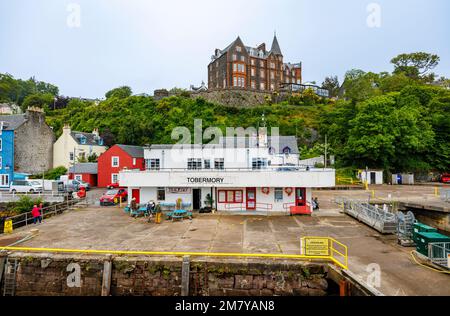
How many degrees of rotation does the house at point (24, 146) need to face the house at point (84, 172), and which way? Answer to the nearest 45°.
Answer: approximately 90° to its left

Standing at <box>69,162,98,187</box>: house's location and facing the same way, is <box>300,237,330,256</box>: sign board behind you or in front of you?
in front

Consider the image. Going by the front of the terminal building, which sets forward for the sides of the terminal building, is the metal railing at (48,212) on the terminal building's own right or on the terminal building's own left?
on the terminal building's own right

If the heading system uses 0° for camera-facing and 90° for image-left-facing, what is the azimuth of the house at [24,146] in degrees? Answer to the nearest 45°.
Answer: approximately 45°

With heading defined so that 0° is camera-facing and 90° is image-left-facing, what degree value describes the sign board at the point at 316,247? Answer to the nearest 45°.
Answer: approximately 0°

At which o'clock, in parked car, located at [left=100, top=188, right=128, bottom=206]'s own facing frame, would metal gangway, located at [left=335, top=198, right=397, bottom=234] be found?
The metal gangway is roughly at 9 o'clock from the parked car.

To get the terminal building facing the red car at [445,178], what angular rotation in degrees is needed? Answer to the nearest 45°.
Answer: approximately 135° to its left

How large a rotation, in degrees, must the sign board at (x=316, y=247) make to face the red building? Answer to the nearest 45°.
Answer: approximately 135° to its right
